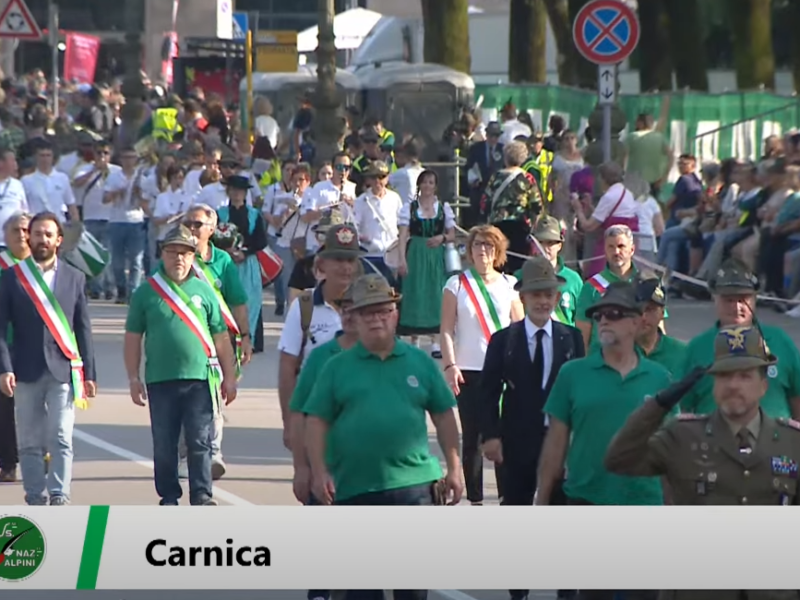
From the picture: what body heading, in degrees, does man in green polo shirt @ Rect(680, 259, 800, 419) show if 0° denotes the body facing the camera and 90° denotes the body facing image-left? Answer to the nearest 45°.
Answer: approximately 0°

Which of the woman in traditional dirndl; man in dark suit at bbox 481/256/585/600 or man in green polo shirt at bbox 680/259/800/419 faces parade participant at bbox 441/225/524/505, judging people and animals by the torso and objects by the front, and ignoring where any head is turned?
the woman in traditional dirndl

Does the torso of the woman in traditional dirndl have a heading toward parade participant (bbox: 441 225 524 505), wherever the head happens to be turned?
yes

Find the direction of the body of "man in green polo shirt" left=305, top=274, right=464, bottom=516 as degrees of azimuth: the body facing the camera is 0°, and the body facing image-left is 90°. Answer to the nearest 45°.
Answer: approximately 0°

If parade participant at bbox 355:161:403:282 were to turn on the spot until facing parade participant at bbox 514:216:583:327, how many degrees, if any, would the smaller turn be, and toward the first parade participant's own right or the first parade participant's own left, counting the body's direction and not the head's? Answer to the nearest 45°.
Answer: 0° — they already face them

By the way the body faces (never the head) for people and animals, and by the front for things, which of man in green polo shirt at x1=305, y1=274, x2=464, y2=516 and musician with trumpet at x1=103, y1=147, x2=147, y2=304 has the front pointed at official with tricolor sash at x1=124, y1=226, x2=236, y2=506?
the musician with trumpet
